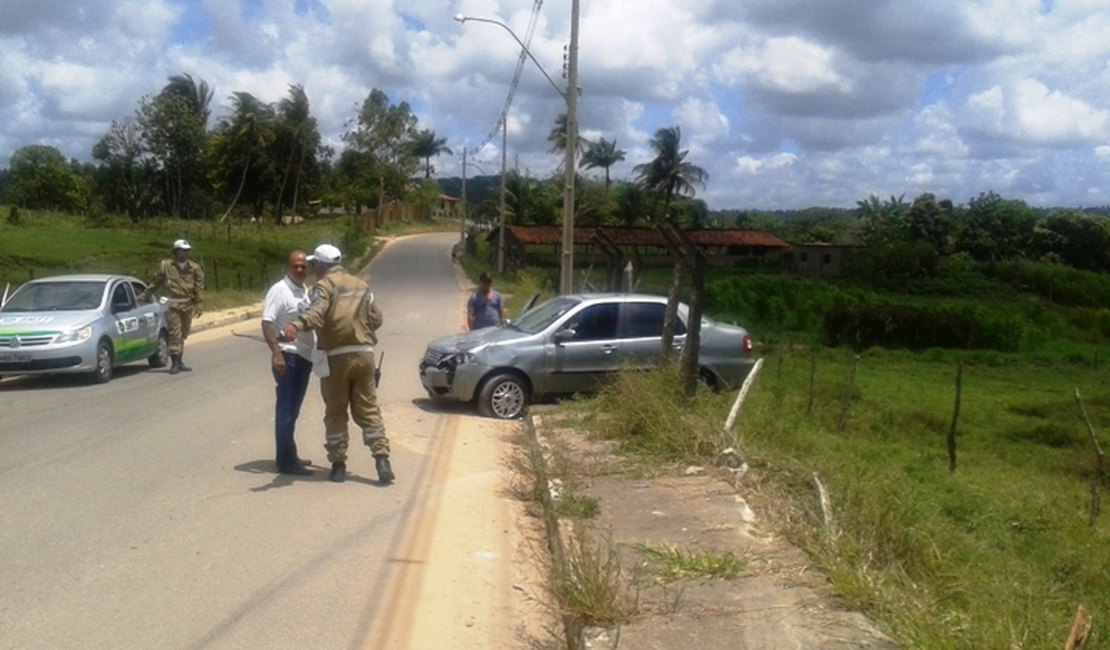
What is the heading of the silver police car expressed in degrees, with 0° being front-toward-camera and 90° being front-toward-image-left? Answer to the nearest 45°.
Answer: approximately 45°

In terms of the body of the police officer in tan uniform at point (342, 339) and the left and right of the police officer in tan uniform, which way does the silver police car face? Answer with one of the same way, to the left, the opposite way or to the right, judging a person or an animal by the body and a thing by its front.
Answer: to the left

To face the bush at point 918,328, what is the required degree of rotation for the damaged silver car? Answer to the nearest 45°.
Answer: approximately 180°

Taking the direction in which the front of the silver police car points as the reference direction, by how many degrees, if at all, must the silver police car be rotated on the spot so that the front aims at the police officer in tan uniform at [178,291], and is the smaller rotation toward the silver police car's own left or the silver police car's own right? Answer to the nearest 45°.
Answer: approximately 135° to the silver police car's own left

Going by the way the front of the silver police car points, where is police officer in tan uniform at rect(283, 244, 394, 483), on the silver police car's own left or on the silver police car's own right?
on the silver police car's own left

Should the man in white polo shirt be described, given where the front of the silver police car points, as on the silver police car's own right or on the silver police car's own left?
on the silver police car's own left

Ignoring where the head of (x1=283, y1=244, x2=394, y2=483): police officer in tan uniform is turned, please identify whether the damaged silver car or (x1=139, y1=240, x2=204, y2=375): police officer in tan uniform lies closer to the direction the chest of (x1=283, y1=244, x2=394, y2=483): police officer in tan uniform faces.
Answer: the police officer in tan uniform

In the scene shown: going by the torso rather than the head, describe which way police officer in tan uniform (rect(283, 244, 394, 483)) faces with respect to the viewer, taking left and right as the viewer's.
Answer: facing away from the viewer and to the left of the viewer

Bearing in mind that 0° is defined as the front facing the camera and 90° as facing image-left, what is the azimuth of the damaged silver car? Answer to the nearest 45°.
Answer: approximately 45°

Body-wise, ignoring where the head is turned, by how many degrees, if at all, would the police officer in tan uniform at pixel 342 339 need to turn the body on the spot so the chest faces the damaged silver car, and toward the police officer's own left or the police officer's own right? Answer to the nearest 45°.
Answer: approximately 90° to the police officer's own right

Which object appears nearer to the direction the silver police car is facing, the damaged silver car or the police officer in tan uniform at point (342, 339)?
the police officer in tan uniform

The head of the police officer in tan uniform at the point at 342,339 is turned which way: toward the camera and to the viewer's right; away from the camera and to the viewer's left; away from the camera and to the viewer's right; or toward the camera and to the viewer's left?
away from the camera and to the viewer's left

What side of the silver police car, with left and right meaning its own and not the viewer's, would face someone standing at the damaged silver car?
left
